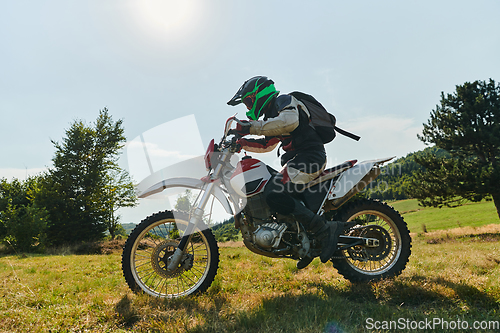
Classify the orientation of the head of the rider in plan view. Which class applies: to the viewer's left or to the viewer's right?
to the viewer's left

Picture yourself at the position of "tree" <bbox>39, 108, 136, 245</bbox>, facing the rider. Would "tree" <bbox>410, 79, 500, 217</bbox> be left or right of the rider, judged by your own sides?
left

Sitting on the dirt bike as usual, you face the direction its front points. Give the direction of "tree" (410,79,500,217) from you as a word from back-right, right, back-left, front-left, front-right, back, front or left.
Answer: back-right

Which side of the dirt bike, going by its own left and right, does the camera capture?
left

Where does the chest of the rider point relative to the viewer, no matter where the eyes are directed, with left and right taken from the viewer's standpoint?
facing to the left of the viewer

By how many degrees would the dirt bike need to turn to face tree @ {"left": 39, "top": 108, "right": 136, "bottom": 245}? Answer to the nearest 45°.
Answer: approximately 45° to its right
